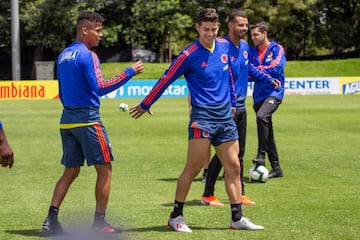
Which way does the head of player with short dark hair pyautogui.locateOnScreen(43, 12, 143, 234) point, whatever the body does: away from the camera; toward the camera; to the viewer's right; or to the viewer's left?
to the viewer's right

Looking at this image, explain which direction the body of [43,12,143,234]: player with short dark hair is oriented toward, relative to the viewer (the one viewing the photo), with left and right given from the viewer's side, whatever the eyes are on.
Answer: facing away from the viewer and to the right of the viewer

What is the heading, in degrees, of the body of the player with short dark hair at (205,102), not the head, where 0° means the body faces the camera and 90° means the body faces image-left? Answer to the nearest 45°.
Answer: approximately 315°

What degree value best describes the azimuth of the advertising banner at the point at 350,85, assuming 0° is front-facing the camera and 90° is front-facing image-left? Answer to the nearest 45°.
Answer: approximately 0°

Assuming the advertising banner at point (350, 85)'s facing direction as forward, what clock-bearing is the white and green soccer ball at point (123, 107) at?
The white and green soccer ball is roughly at 1 o'clock from the advertising banner.

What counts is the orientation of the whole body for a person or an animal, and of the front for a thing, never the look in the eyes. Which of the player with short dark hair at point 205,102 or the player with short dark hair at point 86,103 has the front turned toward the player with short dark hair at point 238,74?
the player with short dark hair at point 86,103

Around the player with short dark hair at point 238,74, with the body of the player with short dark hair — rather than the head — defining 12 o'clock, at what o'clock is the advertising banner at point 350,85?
The advertising banner is roughly at 8 o'clock from the player with short dark hair.

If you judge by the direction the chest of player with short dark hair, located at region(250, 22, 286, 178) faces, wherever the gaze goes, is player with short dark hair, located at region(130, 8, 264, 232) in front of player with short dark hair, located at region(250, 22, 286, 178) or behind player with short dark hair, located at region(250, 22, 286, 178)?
in front

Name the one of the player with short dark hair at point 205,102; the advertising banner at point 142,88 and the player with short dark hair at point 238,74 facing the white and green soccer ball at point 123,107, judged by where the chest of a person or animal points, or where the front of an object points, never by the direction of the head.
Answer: the advertising banner

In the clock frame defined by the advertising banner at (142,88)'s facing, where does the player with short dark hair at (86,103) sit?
The player with short dark hair is roughly at 12 o'clock from the advertising banner.
